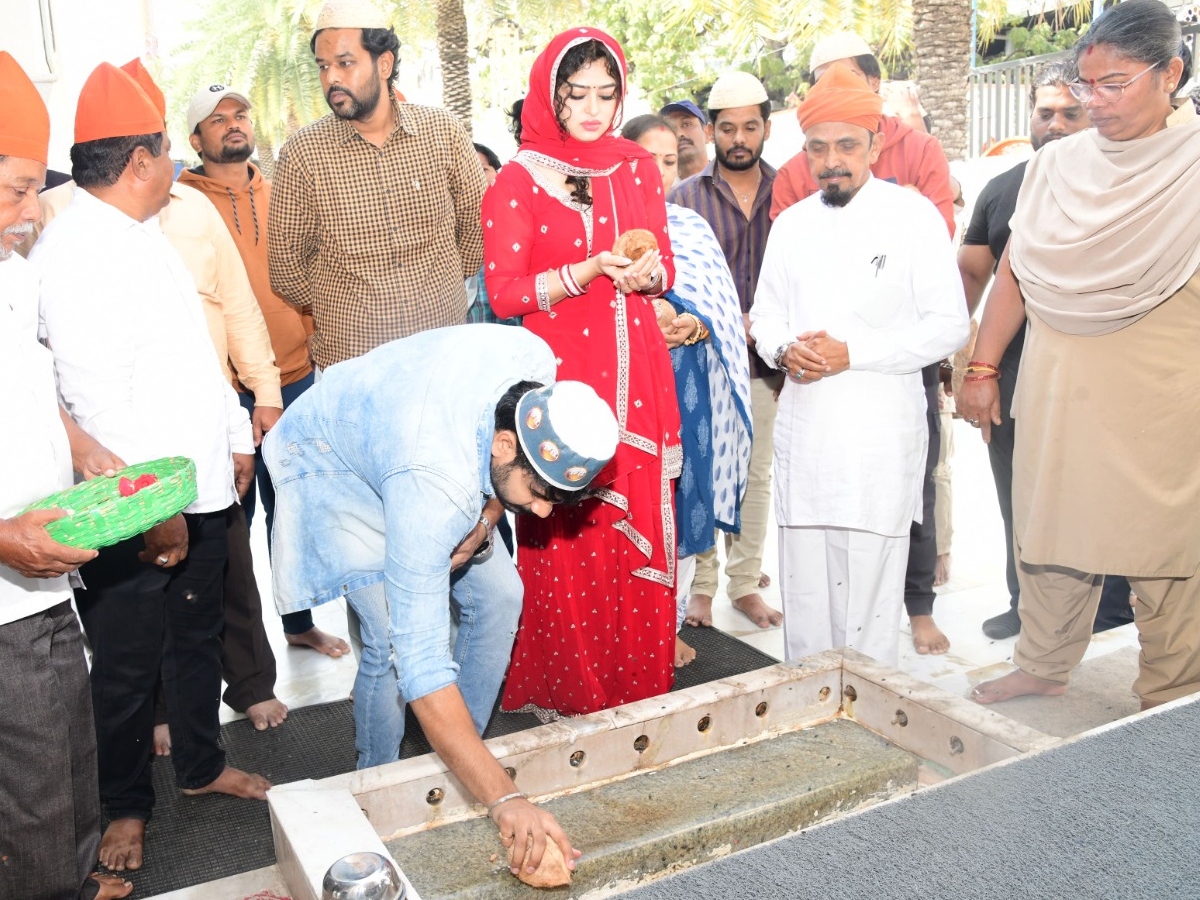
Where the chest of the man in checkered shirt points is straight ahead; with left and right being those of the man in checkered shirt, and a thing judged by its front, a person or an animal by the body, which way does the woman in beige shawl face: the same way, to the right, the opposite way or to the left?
to the right

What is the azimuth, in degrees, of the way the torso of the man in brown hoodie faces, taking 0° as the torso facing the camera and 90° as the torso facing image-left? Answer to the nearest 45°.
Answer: approximately 315°

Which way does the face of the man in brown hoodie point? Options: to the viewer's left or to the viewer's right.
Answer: to the viewer's right

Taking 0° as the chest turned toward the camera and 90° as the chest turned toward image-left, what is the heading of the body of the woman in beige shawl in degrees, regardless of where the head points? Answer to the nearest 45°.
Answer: approximately 45°

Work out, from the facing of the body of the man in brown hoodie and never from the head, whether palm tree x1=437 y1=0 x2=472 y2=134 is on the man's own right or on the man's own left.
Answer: on the man's own left

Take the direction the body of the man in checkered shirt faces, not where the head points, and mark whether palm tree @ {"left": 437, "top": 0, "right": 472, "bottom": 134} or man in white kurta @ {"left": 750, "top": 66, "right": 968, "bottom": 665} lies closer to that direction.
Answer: the man in white kurta

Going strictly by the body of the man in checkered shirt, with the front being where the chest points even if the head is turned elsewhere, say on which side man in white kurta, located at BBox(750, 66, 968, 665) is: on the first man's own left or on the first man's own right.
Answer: on the first man's own left
